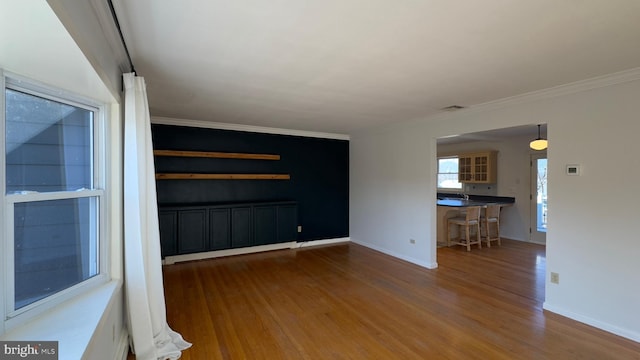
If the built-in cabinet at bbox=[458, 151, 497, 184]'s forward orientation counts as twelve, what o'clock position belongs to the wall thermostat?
The wall thermostat is roughly at 10 o'clock from the built-in cabinet.

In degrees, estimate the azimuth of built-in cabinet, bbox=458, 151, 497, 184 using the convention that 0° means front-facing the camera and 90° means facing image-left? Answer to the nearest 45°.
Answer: approximately 45°

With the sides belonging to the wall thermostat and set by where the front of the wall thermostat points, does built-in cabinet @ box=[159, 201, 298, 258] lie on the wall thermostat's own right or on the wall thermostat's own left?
on the wall thermostat's own right

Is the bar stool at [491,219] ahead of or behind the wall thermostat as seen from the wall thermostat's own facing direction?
behind
